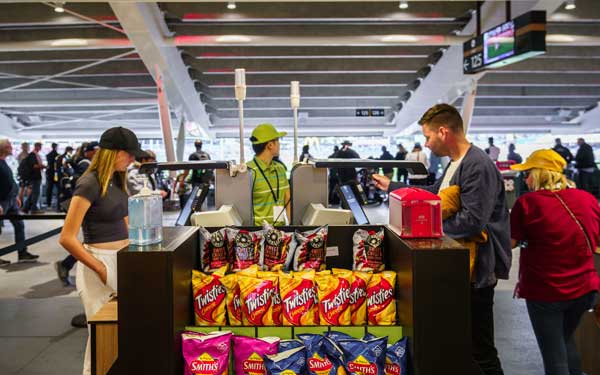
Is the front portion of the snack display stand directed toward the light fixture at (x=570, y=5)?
no

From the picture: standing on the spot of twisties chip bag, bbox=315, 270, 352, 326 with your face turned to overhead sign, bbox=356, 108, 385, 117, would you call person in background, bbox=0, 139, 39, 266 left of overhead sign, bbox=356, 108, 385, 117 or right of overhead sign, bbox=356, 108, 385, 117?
left

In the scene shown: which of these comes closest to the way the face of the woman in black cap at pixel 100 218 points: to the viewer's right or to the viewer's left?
to the viewer's right

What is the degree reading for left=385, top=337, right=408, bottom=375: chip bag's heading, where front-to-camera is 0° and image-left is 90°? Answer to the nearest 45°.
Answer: approximately 0°

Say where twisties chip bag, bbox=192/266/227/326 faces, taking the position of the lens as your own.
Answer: facing the viewer

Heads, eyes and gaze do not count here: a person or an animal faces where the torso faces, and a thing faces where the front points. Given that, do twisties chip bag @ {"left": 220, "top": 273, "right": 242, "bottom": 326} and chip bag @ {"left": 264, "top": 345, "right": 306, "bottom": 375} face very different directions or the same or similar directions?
same or similar directions

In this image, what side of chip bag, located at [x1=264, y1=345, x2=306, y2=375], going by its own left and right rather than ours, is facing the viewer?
front

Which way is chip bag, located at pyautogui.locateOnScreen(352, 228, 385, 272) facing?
toward the camera

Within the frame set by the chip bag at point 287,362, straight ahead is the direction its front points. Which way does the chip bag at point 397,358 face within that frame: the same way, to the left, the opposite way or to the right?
the same way

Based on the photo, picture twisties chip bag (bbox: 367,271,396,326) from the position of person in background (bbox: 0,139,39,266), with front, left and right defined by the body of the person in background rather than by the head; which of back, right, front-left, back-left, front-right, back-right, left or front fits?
right

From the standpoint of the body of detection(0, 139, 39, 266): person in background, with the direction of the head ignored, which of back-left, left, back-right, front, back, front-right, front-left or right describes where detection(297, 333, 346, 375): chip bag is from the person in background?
right
